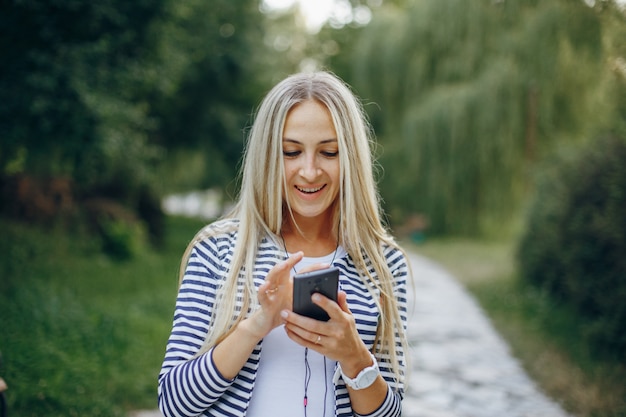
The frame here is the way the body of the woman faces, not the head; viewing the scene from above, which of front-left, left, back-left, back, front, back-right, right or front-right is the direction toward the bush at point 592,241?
back-left

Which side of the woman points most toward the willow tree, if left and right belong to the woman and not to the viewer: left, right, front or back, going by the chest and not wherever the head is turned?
back

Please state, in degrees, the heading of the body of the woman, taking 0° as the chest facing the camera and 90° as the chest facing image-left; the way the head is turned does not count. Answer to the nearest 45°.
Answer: approximately 0°
